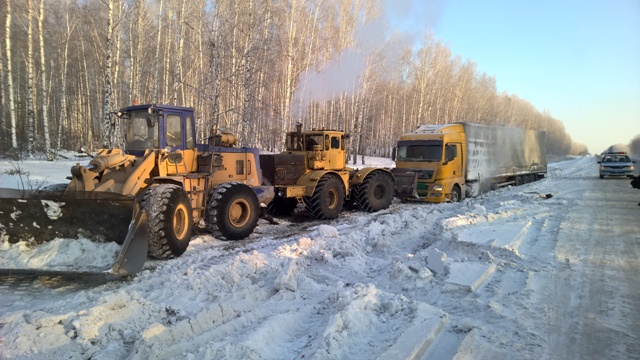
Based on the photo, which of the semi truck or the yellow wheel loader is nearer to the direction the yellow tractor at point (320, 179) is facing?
the yellow wheel loader

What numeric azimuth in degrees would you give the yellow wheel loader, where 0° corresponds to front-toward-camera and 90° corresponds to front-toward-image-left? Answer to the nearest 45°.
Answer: approximately 45°

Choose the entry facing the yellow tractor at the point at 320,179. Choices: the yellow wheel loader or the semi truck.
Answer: the semi truck

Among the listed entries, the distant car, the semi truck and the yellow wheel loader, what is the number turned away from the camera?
0

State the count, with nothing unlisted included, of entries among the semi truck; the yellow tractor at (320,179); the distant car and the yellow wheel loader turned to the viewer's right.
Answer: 0

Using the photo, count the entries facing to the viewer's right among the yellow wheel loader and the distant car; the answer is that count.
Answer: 0

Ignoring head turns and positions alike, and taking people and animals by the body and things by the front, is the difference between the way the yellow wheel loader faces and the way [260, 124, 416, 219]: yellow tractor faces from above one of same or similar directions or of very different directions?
same or similar directions

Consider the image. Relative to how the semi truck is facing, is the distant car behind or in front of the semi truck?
behind

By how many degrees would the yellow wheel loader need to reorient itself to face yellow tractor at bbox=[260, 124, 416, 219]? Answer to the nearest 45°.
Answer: approximately 180°

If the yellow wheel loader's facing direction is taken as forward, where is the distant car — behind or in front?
behind

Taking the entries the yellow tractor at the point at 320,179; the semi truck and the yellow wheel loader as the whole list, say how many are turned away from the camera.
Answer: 0

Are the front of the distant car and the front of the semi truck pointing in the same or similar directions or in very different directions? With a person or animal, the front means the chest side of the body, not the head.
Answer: same or similar directions

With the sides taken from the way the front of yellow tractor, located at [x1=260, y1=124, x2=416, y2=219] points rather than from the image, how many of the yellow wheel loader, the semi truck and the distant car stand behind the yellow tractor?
2

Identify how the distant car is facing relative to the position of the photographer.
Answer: facing the viewer

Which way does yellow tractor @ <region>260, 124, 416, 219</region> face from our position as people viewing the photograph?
facing the viewer and to the left of the viewer

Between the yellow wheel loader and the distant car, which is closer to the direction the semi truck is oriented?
the yellow wheel loader

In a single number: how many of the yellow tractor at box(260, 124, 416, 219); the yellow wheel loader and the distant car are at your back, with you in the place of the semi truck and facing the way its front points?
1
